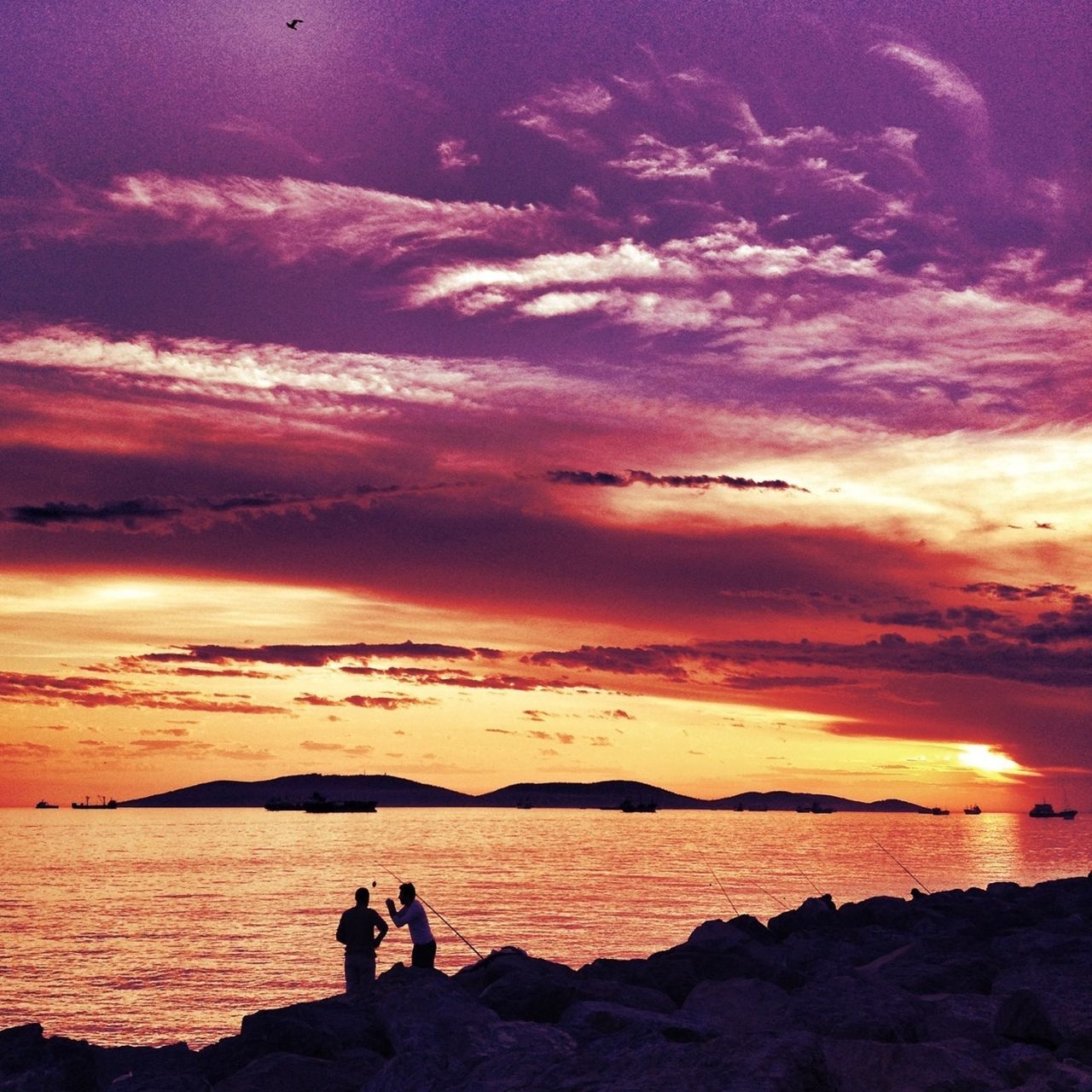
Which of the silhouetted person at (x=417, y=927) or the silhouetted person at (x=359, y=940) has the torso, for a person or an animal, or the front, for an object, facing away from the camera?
the silhouetted person at (x=359, y=940)

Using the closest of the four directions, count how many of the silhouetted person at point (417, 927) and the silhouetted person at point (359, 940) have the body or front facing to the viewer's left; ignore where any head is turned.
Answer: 1

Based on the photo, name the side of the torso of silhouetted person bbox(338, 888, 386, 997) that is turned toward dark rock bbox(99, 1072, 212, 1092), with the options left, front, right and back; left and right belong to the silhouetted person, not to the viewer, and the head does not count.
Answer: back

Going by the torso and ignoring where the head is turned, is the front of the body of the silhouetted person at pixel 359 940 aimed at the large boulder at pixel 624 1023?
no

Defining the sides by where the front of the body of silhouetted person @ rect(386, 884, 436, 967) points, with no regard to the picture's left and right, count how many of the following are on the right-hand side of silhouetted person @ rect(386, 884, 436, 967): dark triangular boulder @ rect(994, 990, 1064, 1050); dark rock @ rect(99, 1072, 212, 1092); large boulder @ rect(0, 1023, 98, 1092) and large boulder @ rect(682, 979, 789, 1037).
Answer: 0

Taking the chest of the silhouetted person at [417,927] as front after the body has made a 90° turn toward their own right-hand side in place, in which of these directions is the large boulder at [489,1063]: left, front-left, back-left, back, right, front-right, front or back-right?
back

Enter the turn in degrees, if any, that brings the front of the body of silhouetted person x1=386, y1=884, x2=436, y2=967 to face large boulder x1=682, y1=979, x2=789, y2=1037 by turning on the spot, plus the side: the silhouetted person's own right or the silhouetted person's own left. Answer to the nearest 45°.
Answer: approximately 135° to the silhouetted person's own left

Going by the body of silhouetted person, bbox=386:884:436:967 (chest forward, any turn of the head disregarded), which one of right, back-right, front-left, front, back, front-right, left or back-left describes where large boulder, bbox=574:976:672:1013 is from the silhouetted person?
back-left

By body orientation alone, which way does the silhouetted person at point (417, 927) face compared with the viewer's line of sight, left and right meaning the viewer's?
facing to the left of the viewer

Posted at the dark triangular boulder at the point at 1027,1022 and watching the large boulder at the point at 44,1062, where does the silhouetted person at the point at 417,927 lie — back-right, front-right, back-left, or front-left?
front-right

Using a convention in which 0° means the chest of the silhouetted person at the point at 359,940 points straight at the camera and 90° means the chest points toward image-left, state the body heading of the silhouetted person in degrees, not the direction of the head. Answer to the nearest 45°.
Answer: approximately 180°

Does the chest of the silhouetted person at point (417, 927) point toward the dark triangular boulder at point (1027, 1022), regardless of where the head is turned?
no

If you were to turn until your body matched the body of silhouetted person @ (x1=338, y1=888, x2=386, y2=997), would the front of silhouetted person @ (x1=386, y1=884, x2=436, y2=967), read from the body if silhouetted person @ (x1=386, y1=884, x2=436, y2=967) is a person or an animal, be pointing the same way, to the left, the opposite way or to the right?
to the left

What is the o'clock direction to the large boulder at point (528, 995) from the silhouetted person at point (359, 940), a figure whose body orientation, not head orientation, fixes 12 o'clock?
The large boulder is roughly at 5 o'clock from the silhouetted person.

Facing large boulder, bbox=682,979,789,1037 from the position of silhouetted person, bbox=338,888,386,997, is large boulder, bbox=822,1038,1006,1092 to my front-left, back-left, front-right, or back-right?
front-right

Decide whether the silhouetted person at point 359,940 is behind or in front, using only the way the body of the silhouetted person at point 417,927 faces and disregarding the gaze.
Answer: in front
